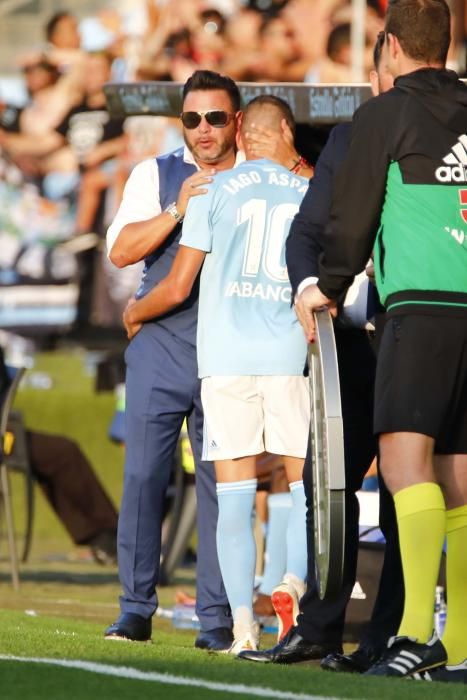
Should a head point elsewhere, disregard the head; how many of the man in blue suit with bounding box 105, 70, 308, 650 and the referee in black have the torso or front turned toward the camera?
1

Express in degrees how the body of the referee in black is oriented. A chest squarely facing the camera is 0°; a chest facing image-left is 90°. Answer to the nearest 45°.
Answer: approximately 135°

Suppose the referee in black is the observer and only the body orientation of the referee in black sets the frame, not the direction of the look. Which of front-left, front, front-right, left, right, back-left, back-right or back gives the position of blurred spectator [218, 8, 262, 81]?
front-right

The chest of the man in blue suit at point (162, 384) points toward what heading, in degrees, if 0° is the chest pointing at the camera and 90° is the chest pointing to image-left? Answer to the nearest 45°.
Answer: approximately 0°

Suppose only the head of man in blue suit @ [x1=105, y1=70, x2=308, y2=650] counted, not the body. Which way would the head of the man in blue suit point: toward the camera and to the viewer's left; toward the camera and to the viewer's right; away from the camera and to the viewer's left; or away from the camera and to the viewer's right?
toward the camera and to the viewer's right

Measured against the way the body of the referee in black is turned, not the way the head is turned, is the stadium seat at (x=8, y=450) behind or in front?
in front

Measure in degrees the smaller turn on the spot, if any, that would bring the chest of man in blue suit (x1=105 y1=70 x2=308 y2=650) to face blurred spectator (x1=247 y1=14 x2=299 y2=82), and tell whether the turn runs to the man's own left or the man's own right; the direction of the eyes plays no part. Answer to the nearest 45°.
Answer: approximately 180°
